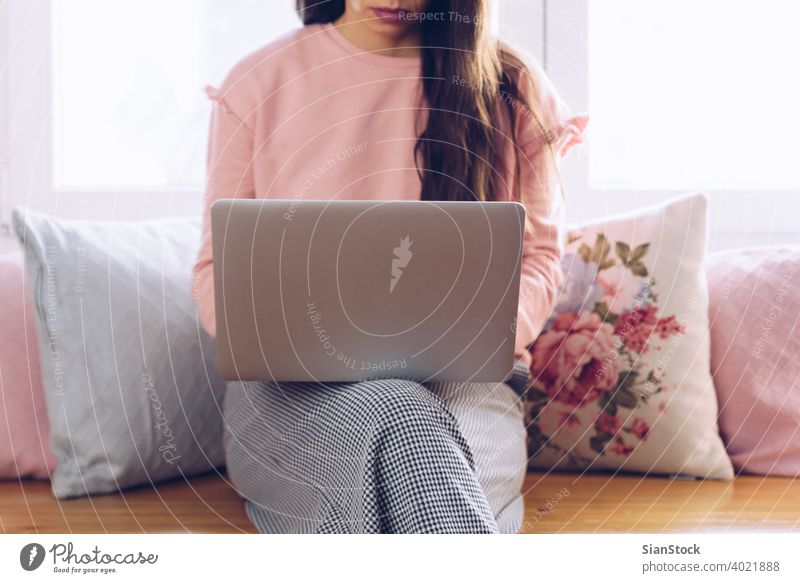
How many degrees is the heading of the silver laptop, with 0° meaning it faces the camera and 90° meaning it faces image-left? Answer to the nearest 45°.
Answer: approximately 180°

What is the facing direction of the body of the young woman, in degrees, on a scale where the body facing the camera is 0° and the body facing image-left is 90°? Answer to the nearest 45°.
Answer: approximately 0°
